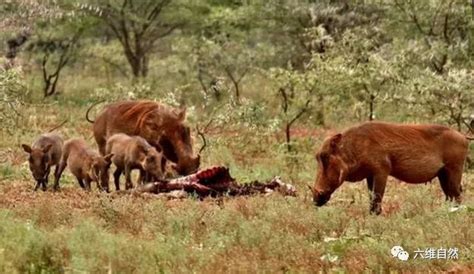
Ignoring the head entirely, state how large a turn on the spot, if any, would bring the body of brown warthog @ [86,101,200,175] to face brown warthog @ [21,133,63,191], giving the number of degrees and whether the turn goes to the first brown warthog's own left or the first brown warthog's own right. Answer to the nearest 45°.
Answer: approximately 135° to the first brown warthog's own right

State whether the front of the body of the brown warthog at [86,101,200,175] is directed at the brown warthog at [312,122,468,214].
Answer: yes

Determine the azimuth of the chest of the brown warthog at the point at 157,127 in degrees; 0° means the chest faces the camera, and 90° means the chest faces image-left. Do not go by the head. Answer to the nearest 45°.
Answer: approximately 315°

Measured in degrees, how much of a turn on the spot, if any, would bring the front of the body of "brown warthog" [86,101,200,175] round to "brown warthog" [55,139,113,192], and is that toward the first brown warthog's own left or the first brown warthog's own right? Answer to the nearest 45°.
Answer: approximately 135° to the first brown warthog's own right
